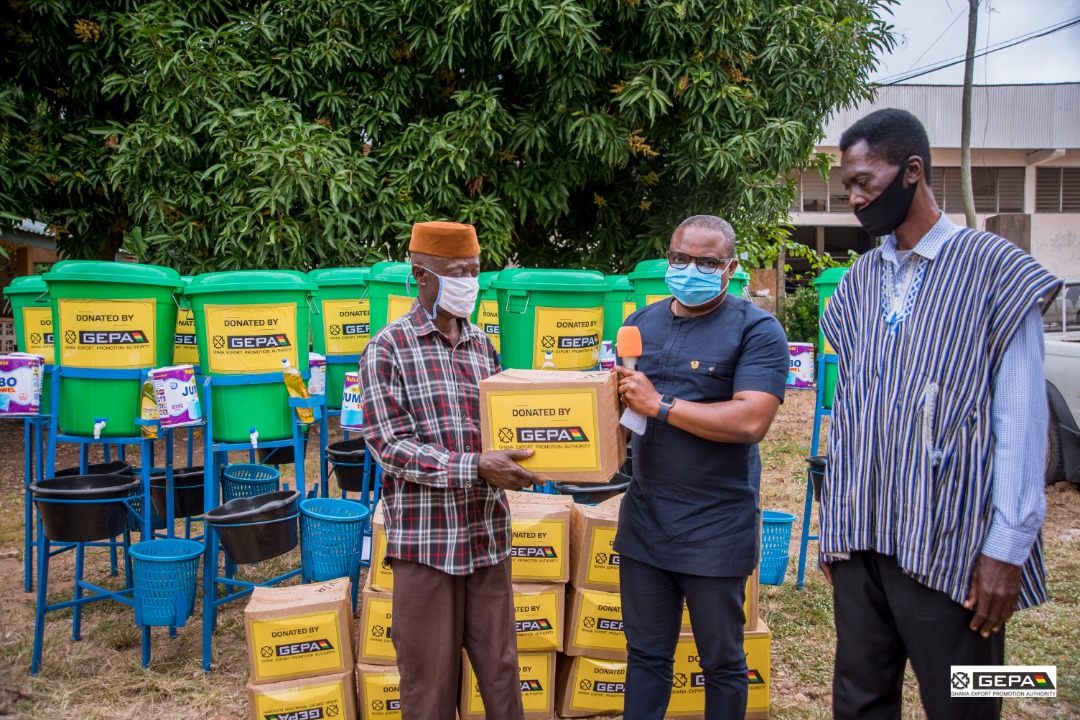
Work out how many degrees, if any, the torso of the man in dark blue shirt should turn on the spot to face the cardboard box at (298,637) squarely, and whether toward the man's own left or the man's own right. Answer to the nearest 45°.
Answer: approximately 45° to the man's own right

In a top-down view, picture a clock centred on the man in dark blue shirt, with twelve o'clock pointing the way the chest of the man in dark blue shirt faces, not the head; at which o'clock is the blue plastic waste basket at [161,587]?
The blue plastic waste basket is roughly at 2 o'clock from the man in dark blue shirt.

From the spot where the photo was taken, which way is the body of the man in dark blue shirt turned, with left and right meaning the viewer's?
facing the viewer and to the left of the viewer

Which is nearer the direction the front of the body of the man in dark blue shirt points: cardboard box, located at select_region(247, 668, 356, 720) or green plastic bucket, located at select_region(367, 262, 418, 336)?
the cardboard box

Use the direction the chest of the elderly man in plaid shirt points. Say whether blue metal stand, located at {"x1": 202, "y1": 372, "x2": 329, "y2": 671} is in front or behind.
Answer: behind

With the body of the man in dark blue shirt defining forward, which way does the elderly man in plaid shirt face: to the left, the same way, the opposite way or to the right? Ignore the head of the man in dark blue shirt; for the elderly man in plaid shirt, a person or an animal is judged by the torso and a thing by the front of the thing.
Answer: to the left

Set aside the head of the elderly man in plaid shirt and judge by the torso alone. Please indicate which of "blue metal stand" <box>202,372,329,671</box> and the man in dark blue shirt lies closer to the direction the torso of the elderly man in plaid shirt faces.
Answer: the man in dark blue shirt

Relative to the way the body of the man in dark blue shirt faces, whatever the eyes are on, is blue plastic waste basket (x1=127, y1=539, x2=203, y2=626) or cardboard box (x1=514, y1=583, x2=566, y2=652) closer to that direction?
the blue plastic waste basket

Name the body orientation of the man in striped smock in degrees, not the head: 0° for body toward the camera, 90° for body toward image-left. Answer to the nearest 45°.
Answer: approximately 45°

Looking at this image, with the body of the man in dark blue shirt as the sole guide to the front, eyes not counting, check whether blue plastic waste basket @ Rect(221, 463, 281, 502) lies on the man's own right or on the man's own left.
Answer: on the man's own right

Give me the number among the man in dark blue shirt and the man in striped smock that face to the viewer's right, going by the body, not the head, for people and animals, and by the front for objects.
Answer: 0

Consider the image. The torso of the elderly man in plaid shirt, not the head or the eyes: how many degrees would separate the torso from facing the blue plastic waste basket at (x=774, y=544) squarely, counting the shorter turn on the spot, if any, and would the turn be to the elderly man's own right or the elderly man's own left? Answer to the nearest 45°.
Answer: approximately 90° to the elderly man's own left

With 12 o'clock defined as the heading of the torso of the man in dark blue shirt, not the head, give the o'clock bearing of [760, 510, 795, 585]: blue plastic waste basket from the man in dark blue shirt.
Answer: The blue plastic waste basket is roughly at 5 o'clock from the man in dark blue shirt.

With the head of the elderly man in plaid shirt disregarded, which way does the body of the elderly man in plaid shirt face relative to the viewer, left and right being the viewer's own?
facing the viewer and to the right of the viewer

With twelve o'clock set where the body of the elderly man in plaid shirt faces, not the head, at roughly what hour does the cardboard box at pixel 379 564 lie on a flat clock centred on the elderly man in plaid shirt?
The cardboard box is roughly at 7 o'clock from the elderly man in plaid shirt.
